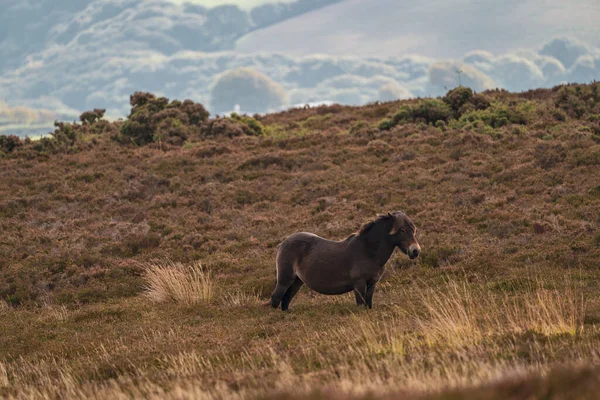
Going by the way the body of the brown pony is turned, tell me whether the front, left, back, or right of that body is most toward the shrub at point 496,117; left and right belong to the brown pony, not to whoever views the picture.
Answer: left

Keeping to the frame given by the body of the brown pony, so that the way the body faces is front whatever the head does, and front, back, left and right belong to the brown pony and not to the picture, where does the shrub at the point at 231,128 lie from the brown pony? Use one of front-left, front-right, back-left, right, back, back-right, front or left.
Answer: left

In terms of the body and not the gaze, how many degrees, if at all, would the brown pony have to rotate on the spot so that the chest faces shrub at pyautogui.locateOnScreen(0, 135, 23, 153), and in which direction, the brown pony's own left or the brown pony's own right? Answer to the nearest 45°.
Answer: approximately 135° to the brown pony's own left

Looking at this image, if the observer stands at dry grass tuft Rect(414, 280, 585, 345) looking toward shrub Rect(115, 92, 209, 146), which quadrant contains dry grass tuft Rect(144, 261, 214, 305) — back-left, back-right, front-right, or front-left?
front-left

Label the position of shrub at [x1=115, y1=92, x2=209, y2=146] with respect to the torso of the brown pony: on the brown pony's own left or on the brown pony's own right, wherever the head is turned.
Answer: on the brown pony's own left

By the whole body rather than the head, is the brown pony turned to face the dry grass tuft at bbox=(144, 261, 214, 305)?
no

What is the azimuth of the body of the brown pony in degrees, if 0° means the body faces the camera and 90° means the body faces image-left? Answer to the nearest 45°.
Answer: approximately 270°

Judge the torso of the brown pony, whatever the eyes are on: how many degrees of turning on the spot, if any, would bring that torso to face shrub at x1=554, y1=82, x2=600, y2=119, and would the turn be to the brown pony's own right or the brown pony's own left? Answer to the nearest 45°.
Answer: approximately 45° to the brown pony's own left

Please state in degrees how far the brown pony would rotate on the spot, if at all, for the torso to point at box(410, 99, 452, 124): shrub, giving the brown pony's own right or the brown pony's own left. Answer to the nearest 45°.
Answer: approximately 90° to the brown pony's own left

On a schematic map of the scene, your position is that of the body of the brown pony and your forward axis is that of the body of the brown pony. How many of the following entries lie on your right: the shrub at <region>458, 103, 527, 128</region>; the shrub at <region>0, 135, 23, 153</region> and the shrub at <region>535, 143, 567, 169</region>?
0

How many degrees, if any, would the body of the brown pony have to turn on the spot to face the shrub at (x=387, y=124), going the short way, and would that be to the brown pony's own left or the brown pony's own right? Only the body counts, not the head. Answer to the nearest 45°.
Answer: approximately 90° to the brown pony's own left

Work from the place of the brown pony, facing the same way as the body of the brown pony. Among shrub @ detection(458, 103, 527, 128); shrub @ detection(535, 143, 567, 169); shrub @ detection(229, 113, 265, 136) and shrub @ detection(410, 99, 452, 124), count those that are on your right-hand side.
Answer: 0

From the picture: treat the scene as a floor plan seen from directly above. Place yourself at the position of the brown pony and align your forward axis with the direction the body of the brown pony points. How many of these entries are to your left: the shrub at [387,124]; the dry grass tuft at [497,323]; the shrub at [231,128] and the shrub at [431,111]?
3

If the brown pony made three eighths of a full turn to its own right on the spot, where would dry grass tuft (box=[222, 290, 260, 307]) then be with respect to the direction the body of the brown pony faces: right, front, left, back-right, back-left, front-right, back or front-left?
right

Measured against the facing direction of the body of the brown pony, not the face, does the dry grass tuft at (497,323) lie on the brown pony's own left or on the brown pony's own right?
on the brown pony's own right

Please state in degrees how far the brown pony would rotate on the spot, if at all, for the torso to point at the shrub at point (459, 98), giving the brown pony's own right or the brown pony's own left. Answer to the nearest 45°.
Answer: approximately 90° to the brown pony's own left
